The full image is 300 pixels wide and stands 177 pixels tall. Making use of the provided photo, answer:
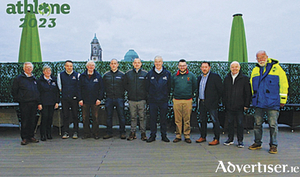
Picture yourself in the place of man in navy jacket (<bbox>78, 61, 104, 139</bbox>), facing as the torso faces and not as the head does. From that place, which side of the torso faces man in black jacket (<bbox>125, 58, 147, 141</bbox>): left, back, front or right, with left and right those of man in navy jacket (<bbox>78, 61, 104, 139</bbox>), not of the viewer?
left

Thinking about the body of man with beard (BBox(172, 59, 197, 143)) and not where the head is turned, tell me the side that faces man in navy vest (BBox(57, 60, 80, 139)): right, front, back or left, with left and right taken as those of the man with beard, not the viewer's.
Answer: right

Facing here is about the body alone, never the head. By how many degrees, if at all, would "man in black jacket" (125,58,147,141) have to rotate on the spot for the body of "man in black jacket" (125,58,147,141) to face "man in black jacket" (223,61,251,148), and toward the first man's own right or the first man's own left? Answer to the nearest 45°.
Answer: approximately 90° to the first man's own left

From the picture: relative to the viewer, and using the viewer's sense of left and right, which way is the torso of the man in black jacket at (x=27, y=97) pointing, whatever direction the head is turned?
facing the viewer and to the right of the viewer

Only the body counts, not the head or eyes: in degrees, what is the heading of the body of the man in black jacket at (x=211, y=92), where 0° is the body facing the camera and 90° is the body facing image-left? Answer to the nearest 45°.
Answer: approximately 45°

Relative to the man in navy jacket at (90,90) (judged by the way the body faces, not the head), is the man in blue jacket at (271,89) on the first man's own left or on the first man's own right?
on the first man's own left

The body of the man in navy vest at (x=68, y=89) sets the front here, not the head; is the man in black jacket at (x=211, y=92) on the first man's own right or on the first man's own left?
on the first man's own left

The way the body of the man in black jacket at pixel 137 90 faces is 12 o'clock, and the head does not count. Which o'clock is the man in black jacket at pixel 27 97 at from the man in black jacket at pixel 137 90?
the man in black jacket at pixel 27 97 is roughly at 3 o'clock from the man in black jacket at pixel 137 90.

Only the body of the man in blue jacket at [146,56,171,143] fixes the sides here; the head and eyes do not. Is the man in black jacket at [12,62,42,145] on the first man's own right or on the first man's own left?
on the first man's own right

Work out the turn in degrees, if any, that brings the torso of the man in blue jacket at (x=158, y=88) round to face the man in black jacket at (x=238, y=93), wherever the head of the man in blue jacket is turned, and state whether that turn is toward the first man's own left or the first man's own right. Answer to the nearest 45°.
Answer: approximately 90° to the first man's own left

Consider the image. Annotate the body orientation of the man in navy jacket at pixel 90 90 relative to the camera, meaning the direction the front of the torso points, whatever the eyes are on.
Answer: toward the camera

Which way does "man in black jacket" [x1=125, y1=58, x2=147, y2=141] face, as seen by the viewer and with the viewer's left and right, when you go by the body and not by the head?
facing the viewer
